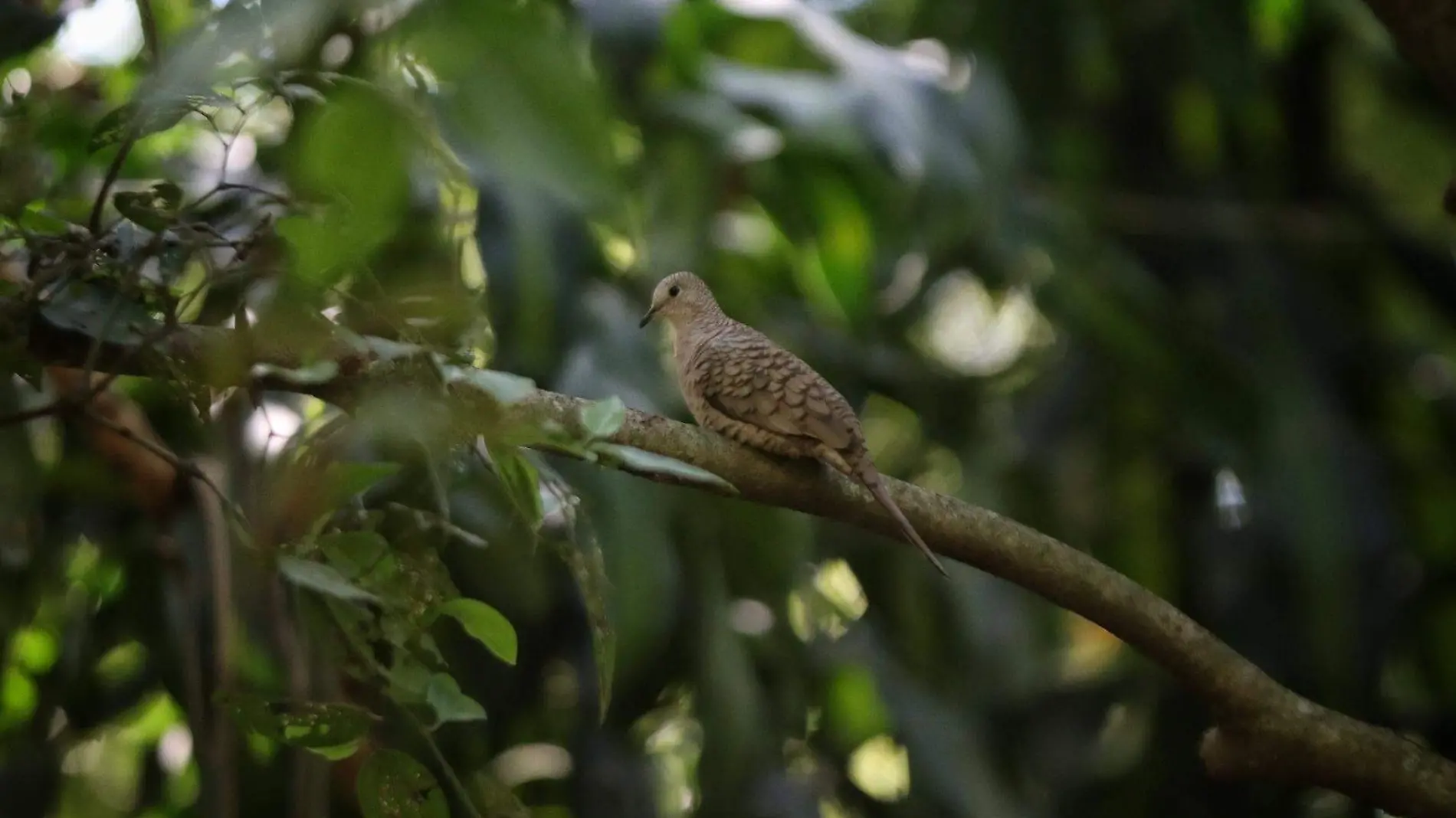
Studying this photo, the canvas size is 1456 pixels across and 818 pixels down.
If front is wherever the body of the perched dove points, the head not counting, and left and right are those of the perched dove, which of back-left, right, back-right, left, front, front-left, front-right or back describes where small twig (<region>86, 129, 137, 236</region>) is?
front-left

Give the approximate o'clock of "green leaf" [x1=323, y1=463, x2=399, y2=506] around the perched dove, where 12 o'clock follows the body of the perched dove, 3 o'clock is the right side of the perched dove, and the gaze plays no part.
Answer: The green leaf is roughly at 10 o'clock from the perched dove.

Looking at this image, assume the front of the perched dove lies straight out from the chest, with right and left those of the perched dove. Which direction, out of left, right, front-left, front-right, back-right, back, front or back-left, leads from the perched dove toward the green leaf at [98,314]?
front-left

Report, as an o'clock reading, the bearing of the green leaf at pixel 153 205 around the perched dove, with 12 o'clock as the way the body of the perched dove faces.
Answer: The green leaf is roughly at 11 o'clock from the perched dove.

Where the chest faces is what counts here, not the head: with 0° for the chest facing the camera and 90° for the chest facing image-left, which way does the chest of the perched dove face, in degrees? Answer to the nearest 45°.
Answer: approximately 90°

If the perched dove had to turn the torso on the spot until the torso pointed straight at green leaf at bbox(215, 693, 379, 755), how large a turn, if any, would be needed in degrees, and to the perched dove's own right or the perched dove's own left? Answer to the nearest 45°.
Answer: approximately 45° to the perched dove's own left

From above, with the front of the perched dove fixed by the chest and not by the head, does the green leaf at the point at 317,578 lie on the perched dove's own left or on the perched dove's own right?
on the perched dove's own left

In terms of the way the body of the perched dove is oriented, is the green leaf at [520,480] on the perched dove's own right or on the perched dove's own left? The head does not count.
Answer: on the perched dove's own left

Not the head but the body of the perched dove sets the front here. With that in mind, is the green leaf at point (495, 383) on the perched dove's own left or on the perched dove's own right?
on the perched dove's own left

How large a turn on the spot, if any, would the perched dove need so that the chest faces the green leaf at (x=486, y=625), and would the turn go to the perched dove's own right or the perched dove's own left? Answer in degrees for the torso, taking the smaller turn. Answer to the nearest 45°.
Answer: approximately 90° to the perched dove's own left

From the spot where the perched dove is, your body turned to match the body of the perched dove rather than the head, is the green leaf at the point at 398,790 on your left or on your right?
on your left
